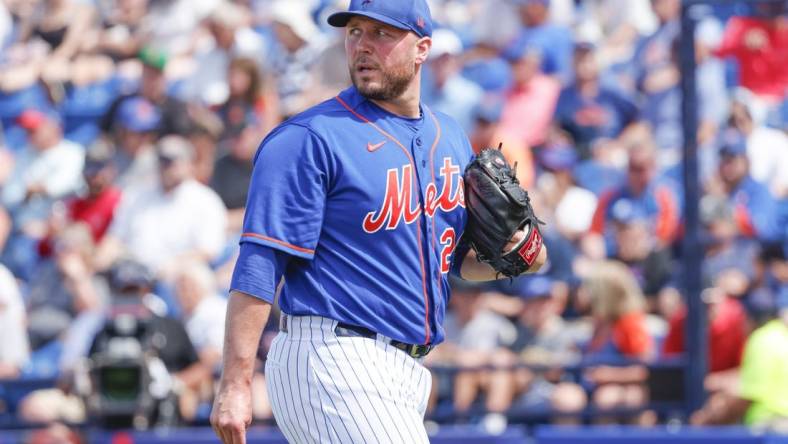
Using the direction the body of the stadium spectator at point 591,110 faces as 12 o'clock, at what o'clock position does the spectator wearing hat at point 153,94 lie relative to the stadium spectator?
The spectator wearing hat is roughly at 3 o'clock from the stadium spectator.

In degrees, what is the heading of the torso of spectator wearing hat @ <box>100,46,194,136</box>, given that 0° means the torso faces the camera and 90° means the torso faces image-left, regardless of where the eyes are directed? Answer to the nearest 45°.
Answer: approximately 0°

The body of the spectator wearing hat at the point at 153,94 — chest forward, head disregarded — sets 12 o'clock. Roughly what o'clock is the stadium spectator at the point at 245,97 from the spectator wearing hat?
The stadium spectator is roughly at 10 o'clock from the spectator wearing hat.

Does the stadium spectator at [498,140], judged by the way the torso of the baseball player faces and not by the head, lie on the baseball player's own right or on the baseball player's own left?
on the baseball player's own left

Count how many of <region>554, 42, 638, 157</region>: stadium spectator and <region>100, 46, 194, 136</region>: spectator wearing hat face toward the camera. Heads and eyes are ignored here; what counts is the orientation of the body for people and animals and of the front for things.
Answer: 2

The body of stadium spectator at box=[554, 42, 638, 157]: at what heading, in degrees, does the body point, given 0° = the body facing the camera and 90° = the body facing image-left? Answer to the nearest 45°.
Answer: approximately 0°

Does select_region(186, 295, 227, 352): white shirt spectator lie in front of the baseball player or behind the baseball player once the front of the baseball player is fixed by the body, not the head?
behind

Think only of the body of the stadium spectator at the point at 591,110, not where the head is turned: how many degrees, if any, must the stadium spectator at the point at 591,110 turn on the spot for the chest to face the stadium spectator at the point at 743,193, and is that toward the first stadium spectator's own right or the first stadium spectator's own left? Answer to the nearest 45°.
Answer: approximately 45° to the first stadium spectator's own left
